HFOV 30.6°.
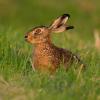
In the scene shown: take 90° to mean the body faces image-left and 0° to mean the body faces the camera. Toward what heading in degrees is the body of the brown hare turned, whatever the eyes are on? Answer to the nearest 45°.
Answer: approximately 90°
